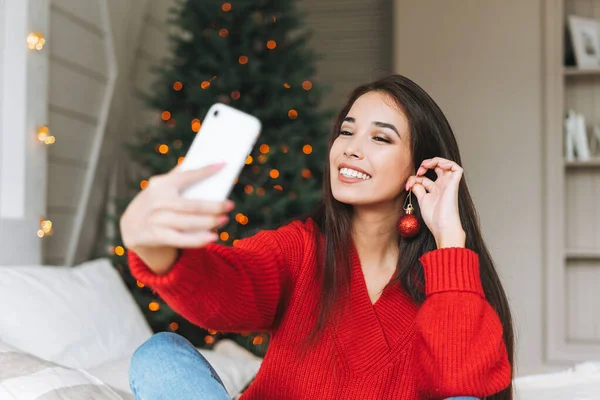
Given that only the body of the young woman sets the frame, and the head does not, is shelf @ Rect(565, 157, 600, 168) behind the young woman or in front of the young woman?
behind

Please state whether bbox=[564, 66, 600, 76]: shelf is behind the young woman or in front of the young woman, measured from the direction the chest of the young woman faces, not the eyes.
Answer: behind

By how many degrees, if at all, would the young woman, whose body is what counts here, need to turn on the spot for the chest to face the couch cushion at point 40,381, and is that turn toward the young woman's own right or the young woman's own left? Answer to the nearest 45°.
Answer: approximately 45° to the young woman's own right

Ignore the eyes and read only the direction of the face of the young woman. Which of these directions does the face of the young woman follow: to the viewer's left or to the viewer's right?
to the viewer's left

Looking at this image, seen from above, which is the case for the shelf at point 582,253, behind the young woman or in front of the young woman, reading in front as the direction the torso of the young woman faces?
behind

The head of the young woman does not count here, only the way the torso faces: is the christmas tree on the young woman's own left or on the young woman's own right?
on the young woman's own right

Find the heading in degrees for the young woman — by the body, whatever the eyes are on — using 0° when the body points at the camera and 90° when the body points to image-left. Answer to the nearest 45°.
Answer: approximately 45°

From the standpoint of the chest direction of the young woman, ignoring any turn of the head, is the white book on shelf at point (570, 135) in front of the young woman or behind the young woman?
behind

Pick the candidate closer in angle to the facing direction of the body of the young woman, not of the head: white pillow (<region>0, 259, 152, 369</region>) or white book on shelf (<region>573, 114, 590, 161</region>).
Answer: the white pillow

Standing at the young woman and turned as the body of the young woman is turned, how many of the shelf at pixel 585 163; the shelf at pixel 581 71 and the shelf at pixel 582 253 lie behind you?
3

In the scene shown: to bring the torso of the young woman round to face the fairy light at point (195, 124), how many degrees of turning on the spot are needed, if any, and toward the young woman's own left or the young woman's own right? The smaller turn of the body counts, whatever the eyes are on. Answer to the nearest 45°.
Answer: approximately 90° to the young woman's own right
